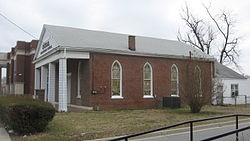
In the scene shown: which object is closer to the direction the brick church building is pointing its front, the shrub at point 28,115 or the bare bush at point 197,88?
the shrub

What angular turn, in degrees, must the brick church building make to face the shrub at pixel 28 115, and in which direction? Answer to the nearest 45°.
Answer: approximately 45° to its left

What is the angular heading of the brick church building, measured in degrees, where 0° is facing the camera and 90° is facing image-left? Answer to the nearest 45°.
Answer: approximately 45°

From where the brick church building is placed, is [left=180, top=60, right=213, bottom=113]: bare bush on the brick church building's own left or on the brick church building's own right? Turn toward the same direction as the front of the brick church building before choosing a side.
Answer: on the brick church building's own left
